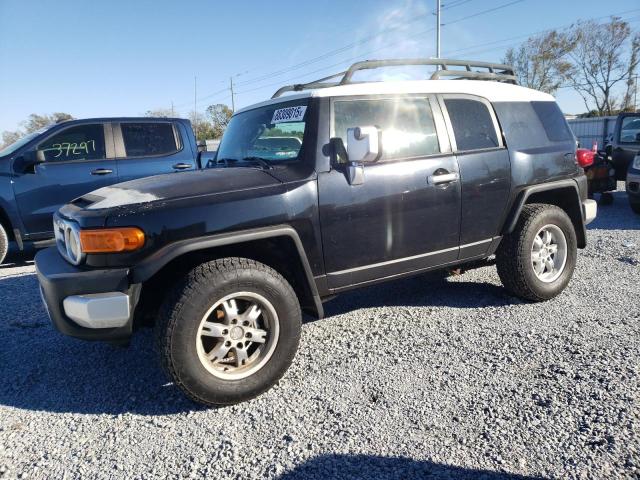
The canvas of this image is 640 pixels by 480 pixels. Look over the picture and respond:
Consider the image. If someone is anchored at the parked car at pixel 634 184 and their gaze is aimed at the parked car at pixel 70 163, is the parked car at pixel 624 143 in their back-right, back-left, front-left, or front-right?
back-right

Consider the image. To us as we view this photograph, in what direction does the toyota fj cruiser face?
facing the viewer and to the left of the viewer

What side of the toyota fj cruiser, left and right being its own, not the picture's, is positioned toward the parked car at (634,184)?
back

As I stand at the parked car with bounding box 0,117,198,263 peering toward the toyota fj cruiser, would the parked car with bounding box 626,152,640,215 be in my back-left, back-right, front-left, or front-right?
front-left

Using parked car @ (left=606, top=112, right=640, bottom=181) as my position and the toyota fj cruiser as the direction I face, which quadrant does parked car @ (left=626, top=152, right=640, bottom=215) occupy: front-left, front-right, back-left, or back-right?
front-left

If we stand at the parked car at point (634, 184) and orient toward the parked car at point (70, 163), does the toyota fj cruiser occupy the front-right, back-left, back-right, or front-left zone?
front-left

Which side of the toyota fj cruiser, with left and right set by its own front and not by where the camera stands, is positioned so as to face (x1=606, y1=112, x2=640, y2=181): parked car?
back

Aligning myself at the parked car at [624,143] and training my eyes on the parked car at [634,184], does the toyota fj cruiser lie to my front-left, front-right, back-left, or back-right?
front-right

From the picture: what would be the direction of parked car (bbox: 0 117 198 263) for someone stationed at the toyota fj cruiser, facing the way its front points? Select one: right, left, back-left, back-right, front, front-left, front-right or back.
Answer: right
